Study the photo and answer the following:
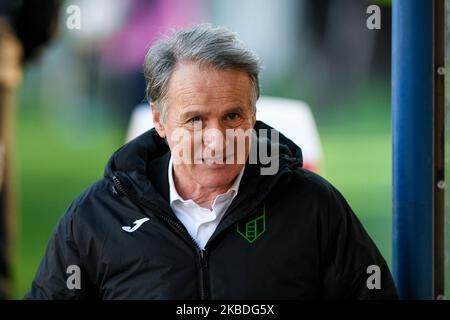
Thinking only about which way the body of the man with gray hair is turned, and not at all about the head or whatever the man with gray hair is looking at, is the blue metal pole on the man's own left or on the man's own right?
on the man's own left

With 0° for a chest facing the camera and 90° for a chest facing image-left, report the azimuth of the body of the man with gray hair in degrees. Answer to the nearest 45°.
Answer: approximately 0°
